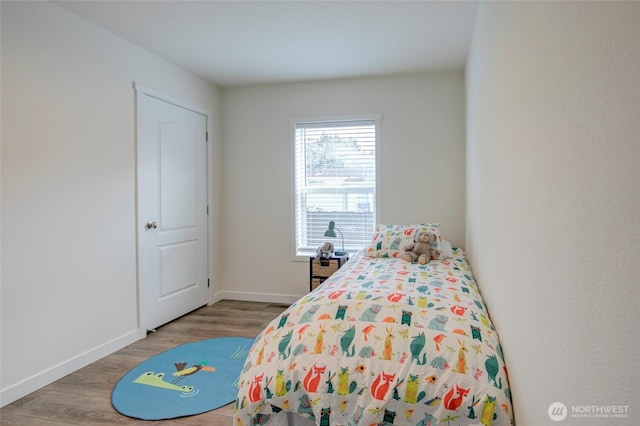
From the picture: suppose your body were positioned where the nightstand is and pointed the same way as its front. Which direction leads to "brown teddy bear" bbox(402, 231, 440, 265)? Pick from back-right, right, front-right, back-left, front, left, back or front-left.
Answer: front-left

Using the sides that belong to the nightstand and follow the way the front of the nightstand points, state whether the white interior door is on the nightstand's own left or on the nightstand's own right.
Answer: on the nightstand's own right

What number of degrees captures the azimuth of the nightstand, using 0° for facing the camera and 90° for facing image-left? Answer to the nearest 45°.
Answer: approximately 0°

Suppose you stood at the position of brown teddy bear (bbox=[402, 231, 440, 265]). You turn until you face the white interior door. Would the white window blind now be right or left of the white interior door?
right

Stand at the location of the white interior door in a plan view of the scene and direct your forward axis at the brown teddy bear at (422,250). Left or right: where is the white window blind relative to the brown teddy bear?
left
